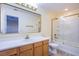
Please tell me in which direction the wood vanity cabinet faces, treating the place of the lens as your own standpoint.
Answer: facing the viewer and to the right of the viewer
